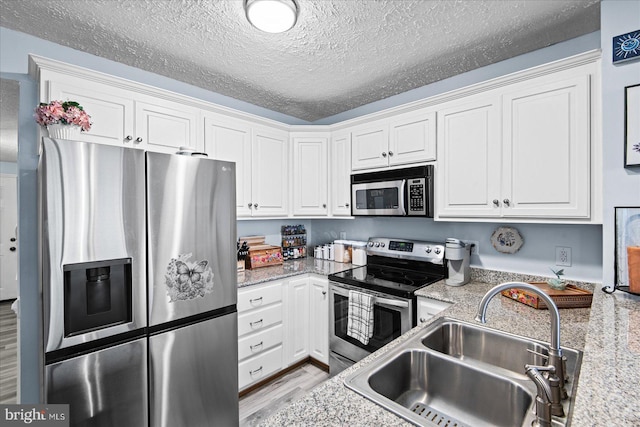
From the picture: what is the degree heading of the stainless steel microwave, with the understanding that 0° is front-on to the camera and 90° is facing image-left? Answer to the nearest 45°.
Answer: approximately 45°

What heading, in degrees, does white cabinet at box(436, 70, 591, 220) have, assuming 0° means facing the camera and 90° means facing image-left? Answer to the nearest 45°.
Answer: approximately 45°

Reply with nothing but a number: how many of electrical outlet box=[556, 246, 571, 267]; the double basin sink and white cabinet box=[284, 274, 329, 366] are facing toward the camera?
2

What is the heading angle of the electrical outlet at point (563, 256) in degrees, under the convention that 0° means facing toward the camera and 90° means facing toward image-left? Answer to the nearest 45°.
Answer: approximately 0°

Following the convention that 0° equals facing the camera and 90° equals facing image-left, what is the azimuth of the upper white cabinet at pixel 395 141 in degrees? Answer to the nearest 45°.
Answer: approximately 45°
